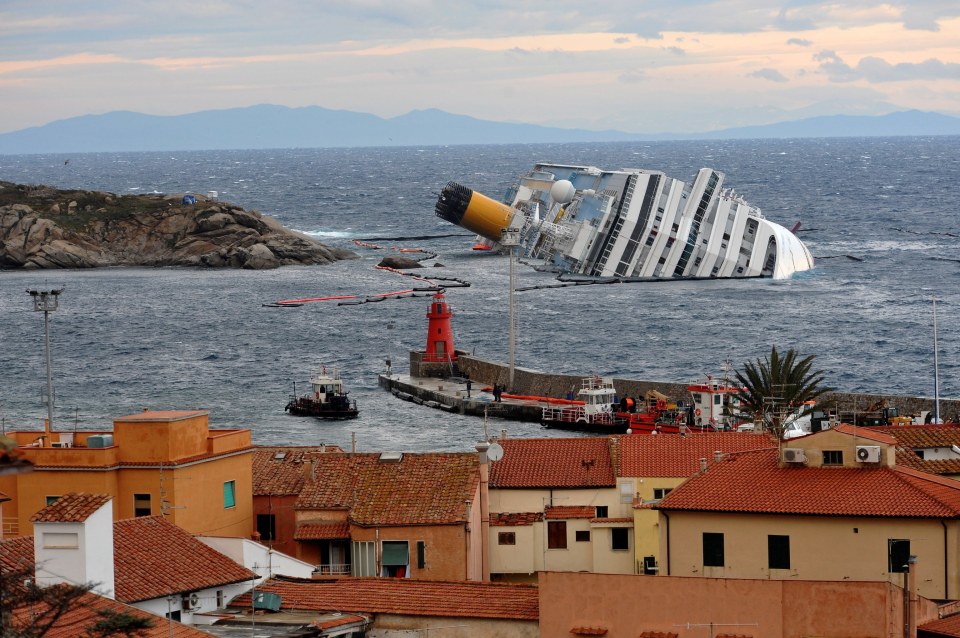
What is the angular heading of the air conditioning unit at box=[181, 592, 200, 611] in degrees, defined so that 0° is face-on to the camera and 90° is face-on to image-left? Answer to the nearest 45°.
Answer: approximately 315°

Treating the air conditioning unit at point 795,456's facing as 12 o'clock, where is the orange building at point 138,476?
The orange building is roughly at 3 o'clock from the air conditioning unit.

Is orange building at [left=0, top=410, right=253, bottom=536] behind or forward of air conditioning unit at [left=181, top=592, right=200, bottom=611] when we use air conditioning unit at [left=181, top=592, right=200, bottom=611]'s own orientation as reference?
behind

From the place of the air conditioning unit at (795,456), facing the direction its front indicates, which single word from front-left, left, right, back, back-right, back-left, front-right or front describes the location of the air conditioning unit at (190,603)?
front-right

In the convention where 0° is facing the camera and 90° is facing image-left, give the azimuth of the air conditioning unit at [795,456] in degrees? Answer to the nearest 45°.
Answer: approximately 0°

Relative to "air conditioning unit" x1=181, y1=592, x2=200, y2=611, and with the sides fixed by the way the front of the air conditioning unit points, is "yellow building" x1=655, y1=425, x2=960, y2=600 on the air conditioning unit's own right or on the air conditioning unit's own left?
on the air conditioning unit's own left
